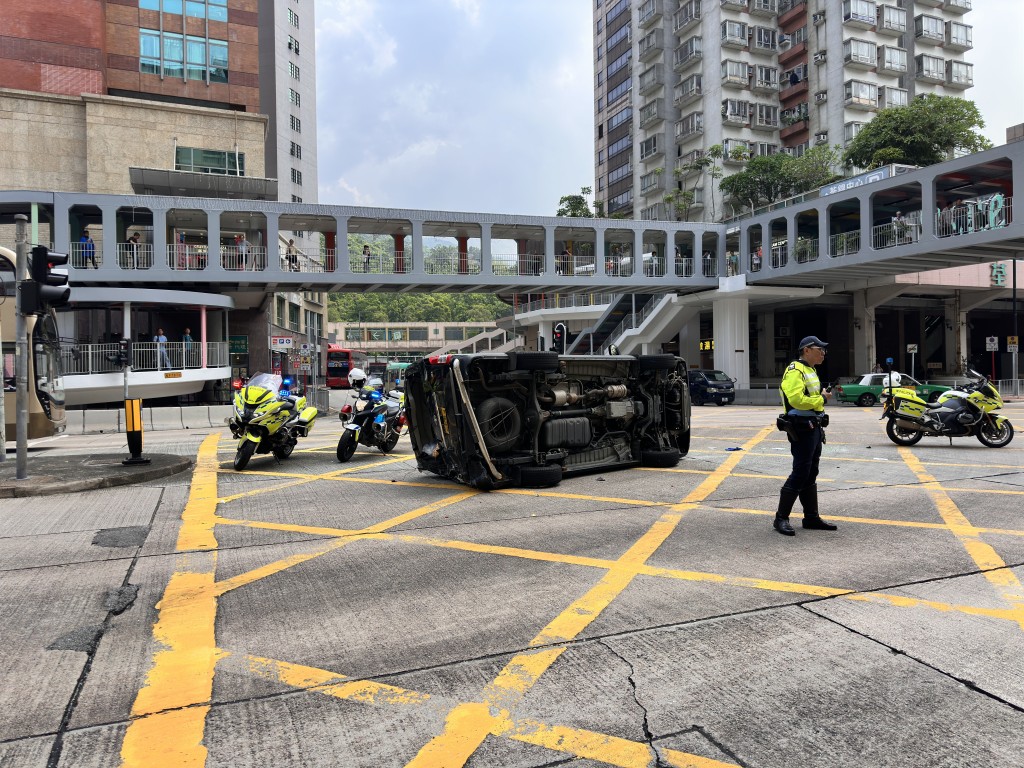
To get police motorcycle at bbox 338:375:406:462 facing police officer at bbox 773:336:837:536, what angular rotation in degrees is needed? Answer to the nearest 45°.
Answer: approximately 90° to its left

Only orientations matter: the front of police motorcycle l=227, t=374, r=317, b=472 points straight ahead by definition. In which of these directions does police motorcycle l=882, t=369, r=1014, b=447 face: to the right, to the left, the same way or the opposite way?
to the left

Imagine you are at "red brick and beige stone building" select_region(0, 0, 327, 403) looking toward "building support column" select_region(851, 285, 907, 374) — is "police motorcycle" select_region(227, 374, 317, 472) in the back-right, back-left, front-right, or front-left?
front-right

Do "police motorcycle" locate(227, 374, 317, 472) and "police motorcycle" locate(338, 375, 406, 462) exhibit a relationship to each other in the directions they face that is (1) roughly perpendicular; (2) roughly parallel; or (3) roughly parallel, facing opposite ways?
roughly parallel

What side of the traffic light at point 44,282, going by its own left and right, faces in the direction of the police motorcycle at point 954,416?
front

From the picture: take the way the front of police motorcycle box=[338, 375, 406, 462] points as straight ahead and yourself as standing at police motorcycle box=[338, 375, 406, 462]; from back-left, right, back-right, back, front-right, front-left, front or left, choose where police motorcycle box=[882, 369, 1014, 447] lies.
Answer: back-left

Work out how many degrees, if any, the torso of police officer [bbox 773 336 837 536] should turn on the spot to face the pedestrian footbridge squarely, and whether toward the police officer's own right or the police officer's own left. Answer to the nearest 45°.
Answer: approximately 135° to the police officer's own left

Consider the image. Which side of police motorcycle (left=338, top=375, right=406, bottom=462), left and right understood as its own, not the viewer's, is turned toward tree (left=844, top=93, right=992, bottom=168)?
back

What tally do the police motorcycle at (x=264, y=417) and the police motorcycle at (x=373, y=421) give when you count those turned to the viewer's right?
0

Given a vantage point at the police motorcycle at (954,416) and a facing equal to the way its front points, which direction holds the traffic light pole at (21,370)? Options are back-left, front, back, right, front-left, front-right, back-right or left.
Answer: back-right

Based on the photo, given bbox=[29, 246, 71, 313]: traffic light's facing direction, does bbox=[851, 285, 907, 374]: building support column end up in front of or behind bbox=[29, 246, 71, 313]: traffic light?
in front

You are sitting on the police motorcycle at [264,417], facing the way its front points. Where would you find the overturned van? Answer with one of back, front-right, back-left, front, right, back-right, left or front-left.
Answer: left
